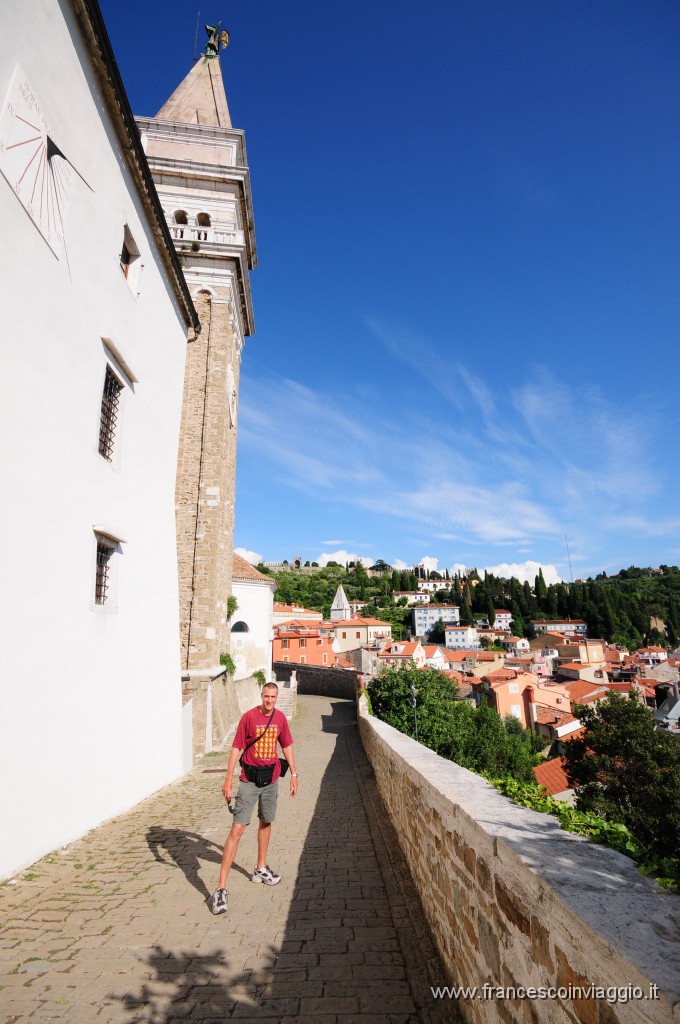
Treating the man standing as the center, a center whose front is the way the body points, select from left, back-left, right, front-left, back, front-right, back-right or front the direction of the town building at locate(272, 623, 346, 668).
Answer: back

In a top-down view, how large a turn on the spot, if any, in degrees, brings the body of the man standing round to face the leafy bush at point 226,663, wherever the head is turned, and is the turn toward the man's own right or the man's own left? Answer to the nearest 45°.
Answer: approximately 180°

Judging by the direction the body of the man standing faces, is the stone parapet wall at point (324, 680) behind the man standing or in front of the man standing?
behind

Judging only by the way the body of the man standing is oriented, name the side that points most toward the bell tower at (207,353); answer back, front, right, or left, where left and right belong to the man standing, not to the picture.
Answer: back

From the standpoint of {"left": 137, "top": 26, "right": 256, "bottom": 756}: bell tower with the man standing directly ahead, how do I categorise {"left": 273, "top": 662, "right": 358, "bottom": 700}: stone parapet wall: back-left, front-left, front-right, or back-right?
back-left

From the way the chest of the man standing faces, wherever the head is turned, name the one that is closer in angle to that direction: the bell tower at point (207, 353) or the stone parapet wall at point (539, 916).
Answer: the stone parapet wall

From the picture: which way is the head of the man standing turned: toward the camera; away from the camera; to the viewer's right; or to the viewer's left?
toward the camera

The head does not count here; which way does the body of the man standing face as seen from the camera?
toward the camera

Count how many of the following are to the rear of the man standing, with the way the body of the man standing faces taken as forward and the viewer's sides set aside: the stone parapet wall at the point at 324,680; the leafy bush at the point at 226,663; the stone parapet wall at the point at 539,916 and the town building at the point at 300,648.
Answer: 3
